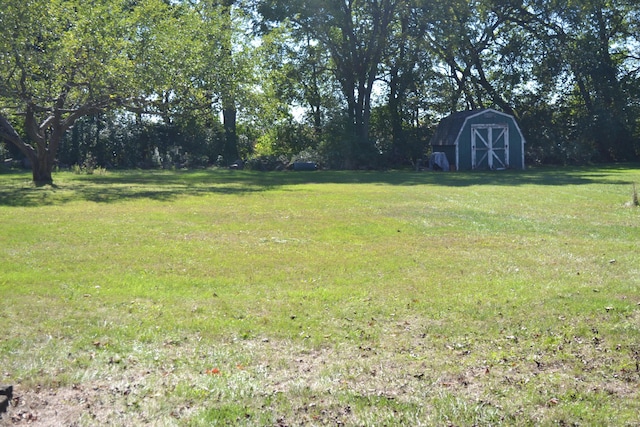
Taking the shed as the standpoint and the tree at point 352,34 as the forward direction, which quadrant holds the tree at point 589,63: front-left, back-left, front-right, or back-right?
back-right

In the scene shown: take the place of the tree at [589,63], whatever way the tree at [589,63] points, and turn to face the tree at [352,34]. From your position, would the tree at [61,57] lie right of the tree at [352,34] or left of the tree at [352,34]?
left

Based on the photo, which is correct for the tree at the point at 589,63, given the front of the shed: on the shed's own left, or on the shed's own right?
on the shed's own left

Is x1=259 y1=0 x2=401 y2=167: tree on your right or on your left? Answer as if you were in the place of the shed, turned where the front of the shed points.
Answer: on your right

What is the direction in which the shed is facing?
toward the camera

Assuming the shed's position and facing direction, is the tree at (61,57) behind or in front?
in front
